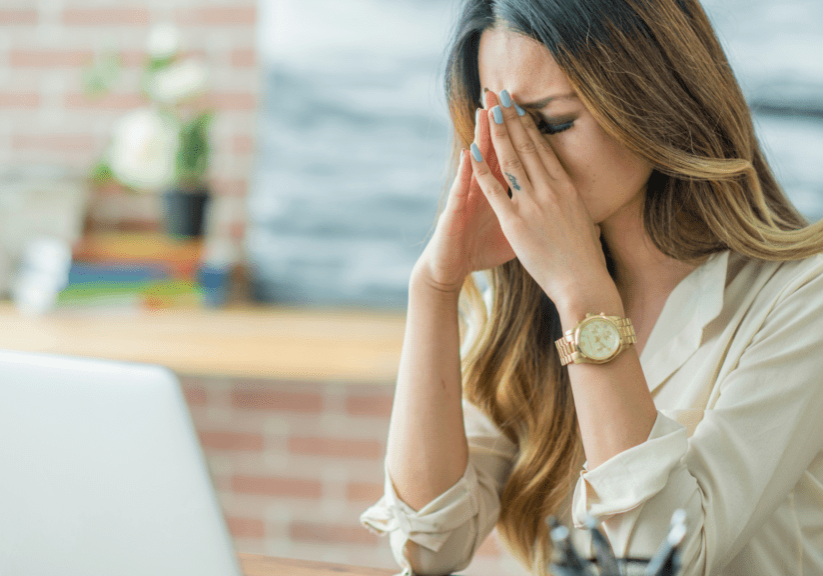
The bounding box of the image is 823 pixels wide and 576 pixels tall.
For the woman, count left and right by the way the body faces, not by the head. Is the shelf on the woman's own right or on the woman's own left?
on the woman's own right

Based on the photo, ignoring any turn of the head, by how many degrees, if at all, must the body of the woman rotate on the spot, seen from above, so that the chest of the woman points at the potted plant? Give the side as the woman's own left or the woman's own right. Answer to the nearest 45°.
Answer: approximately 90° to the woman's own right
